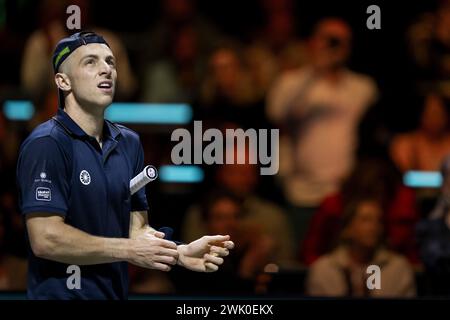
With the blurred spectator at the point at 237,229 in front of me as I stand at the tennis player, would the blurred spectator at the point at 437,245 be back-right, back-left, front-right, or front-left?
front-right

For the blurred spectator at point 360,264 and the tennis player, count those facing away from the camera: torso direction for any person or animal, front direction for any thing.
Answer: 0

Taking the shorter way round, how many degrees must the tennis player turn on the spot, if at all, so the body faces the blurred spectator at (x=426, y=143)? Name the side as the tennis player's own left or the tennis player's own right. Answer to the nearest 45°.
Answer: approximately 90° to the tennis player's own left

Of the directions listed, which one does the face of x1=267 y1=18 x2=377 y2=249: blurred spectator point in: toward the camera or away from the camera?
toward the camera

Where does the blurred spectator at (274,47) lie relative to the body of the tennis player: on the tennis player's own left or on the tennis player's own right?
on the tennis player's own left

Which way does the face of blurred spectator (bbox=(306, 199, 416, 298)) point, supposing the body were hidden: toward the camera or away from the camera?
toward the camera

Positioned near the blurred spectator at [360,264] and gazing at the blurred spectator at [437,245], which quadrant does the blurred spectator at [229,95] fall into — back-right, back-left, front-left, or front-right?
back-left

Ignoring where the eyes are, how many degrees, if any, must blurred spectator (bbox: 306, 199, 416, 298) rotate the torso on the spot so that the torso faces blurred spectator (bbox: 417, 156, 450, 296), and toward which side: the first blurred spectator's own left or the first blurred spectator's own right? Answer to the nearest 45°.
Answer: approximately 90° to the first blurred spectator's own left

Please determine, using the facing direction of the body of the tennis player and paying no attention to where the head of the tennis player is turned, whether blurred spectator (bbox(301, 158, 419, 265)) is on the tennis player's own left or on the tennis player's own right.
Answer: on the tennis player's own left

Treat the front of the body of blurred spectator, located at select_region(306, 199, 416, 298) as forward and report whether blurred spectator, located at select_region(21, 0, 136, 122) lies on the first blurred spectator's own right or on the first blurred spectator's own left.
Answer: on the first blurred spectator's own right

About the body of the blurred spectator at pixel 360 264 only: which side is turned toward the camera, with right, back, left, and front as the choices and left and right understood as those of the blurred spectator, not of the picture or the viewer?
front
